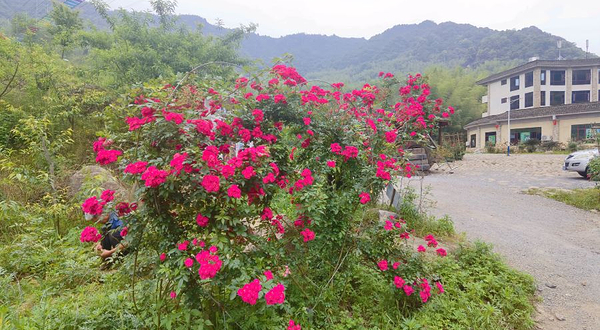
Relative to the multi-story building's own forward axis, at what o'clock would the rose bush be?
The rose bush is roughly at 12 o'clock from the multi-story building.

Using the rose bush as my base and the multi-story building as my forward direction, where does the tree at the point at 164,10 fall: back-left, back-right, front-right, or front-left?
front-left

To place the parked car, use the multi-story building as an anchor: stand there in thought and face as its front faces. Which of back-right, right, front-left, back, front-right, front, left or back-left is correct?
front

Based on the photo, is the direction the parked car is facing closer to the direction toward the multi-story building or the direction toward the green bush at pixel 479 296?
the green bush

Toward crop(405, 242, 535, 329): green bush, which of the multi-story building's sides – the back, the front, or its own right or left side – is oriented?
front

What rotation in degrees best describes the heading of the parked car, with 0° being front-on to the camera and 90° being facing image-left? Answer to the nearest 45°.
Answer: approximately 45°

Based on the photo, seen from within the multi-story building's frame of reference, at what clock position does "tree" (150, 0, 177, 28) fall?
The tree is roughly at 1 o'clock from the multi-story building.

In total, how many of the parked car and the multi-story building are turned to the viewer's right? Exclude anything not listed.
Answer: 0

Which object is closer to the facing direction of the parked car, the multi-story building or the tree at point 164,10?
the tree

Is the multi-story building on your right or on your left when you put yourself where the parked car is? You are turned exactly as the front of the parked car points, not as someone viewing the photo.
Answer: on your right

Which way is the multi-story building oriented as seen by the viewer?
toward the camera

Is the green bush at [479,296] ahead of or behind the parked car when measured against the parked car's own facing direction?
ahead
